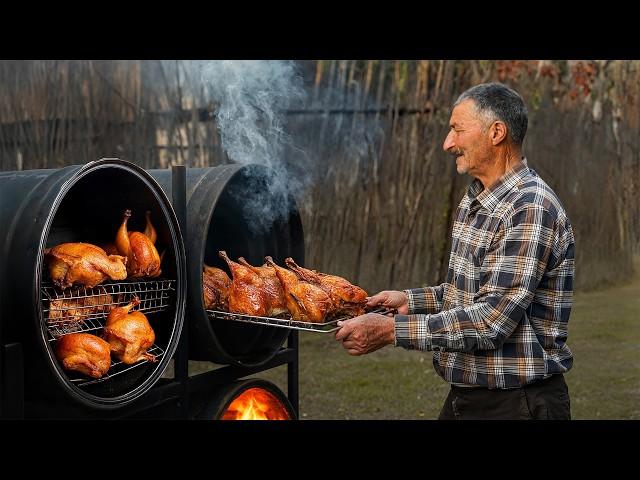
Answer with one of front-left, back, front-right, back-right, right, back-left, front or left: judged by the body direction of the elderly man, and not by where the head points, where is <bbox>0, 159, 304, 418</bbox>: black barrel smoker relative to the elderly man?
front

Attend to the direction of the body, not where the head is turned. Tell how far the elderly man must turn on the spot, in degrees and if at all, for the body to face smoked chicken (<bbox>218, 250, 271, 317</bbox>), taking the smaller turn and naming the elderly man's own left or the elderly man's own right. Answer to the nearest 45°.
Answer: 0° — they already face it

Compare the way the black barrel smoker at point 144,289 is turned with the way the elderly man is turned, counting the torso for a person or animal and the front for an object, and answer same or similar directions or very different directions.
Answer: very different directions

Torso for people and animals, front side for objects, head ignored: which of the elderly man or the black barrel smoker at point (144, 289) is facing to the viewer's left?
the elderly man

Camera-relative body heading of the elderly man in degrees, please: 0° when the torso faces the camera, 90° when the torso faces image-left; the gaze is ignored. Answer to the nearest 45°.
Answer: approximately 90°

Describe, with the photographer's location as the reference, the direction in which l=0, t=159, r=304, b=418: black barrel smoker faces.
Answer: facing the viewer and to the right of the viewer

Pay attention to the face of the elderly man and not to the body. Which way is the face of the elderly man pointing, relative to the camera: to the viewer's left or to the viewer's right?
to the viewer's left

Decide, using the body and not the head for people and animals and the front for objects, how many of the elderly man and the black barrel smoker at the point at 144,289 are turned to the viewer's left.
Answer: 1

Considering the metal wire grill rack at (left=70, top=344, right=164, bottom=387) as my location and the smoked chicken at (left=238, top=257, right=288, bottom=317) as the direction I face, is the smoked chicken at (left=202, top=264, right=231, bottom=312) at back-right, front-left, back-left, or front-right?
front-left
